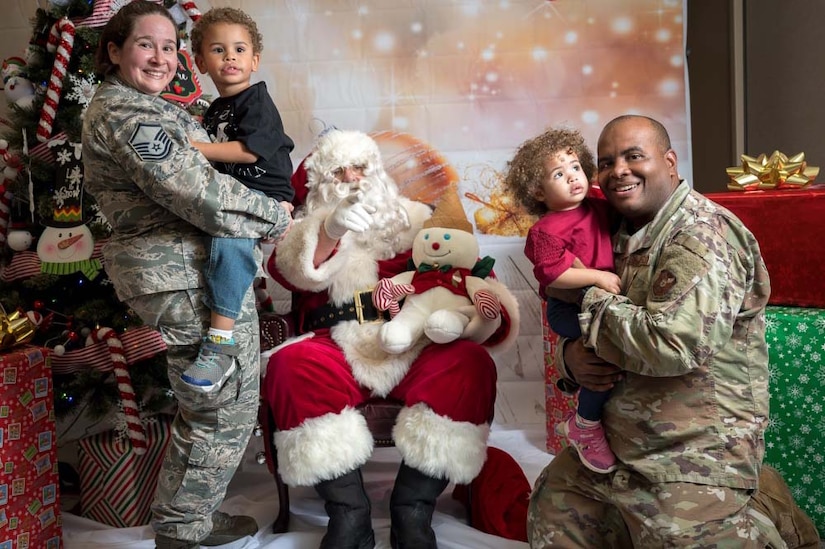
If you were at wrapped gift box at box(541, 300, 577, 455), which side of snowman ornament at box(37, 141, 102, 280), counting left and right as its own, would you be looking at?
left

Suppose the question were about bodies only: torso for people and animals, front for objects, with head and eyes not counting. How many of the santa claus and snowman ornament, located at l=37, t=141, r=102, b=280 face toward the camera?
2

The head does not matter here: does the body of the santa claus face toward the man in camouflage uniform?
no

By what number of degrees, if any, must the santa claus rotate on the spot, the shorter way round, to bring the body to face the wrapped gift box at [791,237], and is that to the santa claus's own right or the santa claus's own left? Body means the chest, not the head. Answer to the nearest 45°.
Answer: approximately 90° to the santa claus's own left

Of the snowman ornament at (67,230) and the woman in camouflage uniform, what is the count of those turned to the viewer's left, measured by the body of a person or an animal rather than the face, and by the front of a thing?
0

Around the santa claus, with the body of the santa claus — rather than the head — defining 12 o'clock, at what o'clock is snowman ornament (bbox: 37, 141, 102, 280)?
The snowman ornament is roughly at 4 o'clock from the santa claus.

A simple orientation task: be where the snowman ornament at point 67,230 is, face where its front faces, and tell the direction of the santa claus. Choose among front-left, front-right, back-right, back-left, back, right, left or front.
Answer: front-left

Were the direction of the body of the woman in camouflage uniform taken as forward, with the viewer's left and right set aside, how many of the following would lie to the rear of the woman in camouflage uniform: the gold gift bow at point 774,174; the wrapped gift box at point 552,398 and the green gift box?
0

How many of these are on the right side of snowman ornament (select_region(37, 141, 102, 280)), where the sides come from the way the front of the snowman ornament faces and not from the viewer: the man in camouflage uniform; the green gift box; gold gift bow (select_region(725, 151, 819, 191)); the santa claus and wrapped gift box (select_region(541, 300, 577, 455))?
0

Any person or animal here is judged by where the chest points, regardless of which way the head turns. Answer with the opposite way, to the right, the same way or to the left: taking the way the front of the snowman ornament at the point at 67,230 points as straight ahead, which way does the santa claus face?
the same way

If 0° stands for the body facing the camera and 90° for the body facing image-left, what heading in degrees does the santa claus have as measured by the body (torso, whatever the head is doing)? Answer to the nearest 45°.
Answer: approximately 0°

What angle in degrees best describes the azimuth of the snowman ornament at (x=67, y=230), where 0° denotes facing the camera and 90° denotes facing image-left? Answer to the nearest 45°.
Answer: approximately 0°
